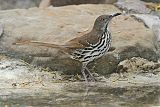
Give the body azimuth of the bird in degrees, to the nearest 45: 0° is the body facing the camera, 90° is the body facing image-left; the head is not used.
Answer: approximately 270°
